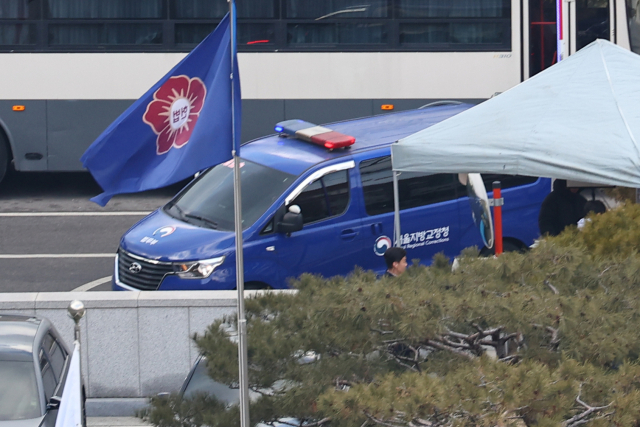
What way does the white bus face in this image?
to the viewer's right

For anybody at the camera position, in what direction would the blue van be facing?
facing the viewer and to the left of the viewer

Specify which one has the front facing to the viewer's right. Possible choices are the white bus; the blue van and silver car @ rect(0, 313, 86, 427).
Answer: the white bus

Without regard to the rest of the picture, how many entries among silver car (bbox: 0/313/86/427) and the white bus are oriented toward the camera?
1

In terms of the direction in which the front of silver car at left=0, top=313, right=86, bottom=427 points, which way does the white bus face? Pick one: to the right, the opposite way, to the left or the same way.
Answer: to the left

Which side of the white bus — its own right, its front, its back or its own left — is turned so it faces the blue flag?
right

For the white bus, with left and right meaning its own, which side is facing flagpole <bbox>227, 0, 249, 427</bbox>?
right

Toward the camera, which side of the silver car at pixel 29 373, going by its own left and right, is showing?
front

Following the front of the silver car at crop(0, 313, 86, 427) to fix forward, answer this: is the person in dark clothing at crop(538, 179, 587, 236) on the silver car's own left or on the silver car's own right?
on the silver car's own left

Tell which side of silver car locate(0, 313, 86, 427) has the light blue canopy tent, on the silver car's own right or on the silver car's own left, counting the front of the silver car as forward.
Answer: on the silver car's own left

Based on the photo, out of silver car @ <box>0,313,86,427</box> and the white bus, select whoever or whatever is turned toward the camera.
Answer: the silver car

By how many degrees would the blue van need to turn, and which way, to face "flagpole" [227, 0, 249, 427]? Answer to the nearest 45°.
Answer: approximately 45° to its left
